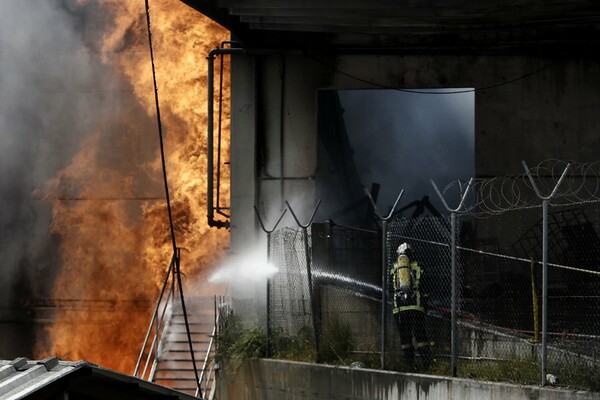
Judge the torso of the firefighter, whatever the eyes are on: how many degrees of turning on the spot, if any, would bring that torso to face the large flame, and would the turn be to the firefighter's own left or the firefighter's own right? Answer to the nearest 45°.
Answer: approximately 45° to the firefighter's own left

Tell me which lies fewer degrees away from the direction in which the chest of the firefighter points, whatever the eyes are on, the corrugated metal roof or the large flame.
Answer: the large flame

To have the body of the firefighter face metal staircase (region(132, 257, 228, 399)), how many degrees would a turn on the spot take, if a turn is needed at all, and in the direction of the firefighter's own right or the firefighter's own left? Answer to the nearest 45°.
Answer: approximately 45° to the firefighter's own left

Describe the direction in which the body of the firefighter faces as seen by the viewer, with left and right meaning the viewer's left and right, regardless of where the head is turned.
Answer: facing away from the viewer
